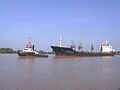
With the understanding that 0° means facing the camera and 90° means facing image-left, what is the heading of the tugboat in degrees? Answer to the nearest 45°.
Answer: approximately 90°
